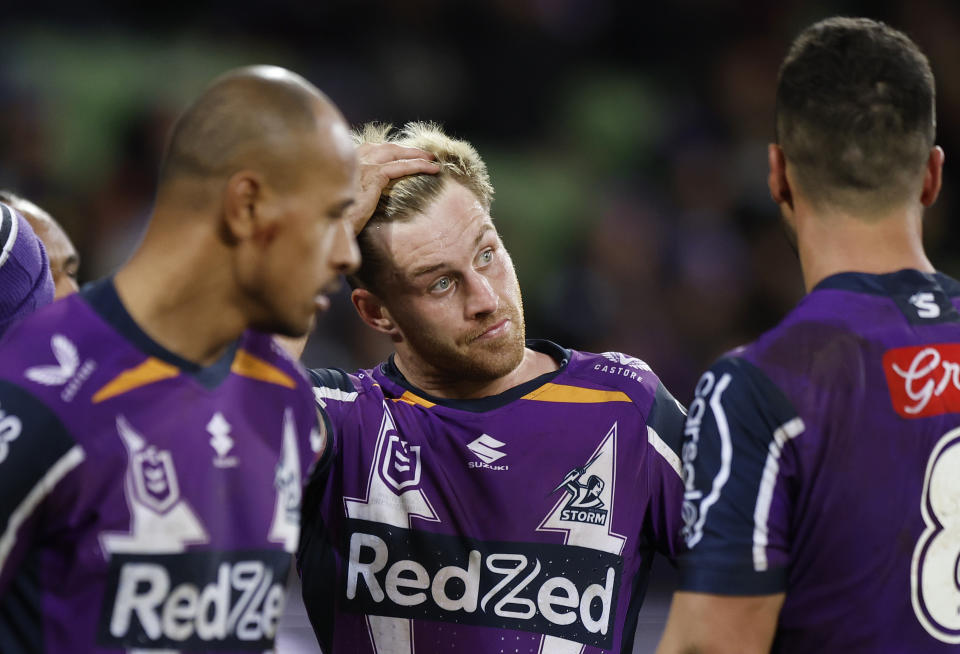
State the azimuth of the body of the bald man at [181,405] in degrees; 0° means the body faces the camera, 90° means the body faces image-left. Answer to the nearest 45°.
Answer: approximately 315°

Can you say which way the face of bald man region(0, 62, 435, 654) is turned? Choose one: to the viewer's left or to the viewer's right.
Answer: to the viewer's right

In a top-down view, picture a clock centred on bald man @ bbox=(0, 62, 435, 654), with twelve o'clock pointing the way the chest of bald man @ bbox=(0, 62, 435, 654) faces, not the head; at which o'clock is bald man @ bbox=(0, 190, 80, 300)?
bald man @ bbox=(0, 190, 80, 300) is roughly at 7 o'clock from bald man @ bbox=(0, 62, 435, 654).
